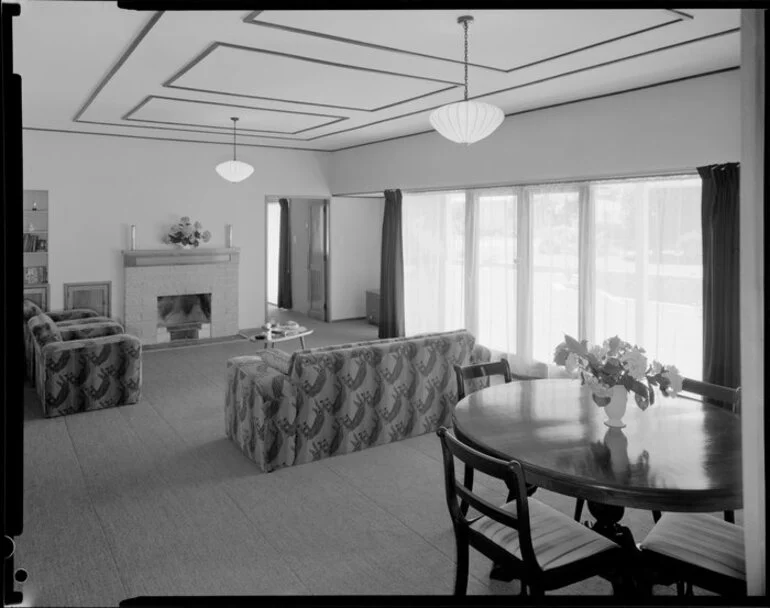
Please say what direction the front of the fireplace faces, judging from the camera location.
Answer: facing the viewer

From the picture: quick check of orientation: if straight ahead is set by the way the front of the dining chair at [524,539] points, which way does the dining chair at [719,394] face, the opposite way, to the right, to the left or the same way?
the opposite way

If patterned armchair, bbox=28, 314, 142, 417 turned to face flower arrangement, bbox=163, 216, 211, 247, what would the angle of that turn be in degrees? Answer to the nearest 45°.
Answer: approximately 90° to its left

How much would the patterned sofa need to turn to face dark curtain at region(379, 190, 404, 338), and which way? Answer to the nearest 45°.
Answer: approximately 45° to its right

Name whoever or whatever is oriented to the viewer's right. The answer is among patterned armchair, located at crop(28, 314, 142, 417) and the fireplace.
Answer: the patterned armchair

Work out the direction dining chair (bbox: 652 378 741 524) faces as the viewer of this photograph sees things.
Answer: facing the viewer and to the left of the viewer

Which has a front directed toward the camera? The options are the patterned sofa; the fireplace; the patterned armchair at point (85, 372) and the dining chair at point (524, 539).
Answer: the fireplace

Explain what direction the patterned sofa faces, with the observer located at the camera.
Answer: facing away from the viewer and to the left of the viewer

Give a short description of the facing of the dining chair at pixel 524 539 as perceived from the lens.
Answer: facing away from the viewer and to the right of the viewer

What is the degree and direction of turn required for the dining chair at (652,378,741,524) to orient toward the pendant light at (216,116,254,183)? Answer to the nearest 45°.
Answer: approximately 90° to its right

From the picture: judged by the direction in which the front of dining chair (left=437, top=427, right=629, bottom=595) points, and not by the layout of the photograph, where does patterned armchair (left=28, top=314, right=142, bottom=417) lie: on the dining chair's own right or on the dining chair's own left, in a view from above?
on the dining chair's own left
